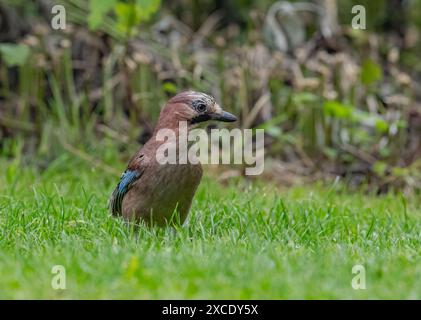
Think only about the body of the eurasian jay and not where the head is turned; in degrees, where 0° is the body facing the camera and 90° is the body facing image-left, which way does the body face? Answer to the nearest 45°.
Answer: approximately 315°
